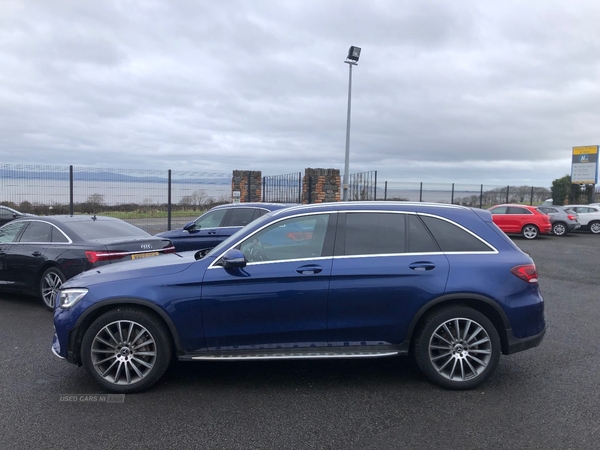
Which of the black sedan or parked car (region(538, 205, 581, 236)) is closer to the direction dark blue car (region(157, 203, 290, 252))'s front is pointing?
the black sedan

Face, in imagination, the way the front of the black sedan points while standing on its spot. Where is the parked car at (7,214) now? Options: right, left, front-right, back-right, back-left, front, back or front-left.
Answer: front-right

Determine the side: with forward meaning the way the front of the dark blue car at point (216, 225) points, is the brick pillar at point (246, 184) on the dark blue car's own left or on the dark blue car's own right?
on the dark blue car's own right

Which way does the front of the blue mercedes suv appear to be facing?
to the viewer's left

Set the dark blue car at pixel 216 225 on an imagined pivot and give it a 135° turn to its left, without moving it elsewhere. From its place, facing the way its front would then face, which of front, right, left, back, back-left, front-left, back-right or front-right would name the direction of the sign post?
left

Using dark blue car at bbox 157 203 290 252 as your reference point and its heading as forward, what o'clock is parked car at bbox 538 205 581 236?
The parked car is roughly at 5 o'clock from the dark blue car.

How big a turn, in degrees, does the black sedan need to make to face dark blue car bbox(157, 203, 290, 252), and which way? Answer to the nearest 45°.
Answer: approximately 90° to its right

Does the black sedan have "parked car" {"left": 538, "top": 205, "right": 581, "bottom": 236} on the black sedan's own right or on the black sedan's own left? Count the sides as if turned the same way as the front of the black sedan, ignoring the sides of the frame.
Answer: on the black sedan's own right

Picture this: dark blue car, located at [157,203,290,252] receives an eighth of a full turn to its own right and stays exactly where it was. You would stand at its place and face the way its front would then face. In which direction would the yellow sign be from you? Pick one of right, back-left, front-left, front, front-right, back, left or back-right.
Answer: right

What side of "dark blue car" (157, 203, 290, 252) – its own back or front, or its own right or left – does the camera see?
left

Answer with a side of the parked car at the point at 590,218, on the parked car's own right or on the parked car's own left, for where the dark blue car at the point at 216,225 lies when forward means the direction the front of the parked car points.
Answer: on the parked car's own left

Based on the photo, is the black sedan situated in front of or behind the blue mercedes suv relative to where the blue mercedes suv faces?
in front

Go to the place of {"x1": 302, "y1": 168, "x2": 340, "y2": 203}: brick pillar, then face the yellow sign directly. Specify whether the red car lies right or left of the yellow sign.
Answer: right

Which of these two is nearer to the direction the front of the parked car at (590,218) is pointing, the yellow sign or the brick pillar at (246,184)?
the brick pillar

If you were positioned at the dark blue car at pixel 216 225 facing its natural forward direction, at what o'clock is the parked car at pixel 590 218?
The parked car is roughly at 5 o'clock from the dark blue car.
